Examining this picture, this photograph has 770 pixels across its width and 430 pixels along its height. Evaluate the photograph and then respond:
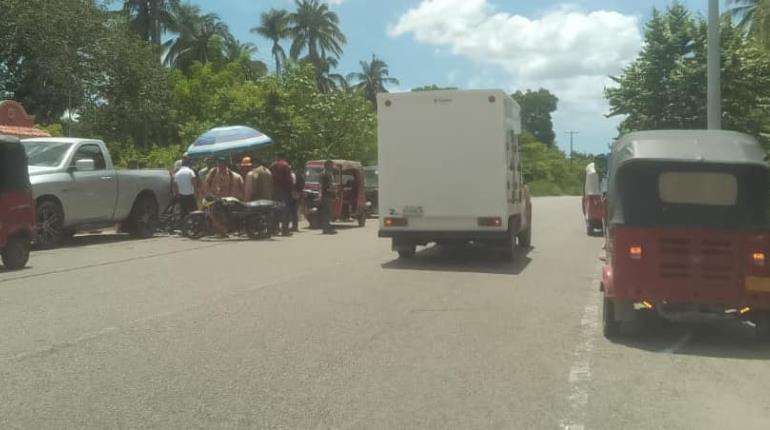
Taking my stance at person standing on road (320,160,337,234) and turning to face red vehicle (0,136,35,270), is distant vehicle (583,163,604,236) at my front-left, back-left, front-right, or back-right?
back-left

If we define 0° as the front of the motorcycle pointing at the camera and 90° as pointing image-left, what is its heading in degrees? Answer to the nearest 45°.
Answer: approximately 90°

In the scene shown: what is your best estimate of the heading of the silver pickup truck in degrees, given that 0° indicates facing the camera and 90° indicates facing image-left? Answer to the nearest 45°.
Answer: approximately 45°

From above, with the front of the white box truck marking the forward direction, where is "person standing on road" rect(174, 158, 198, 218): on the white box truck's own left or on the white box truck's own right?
on the white box truck's own left

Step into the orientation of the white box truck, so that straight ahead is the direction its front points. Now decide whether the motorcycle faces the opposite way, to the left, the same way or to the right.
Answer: to the left

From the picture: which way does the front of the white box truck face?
away from the camera

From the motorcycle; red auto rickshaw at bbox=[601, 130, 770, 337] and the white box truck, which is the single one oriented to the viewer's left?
the motorcycle

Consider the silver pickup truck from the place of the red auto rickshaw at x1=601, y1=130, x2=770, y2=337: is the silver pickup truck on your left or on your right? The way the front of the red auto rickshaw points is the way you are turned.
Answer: on your left

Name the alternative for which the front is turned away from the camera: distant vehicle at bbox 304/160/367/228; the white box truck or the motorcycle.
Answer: the white box truck

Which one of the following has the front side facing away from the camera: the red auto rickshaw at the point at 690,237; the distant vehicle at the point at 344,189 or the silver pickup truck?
the red auto rickshaw
